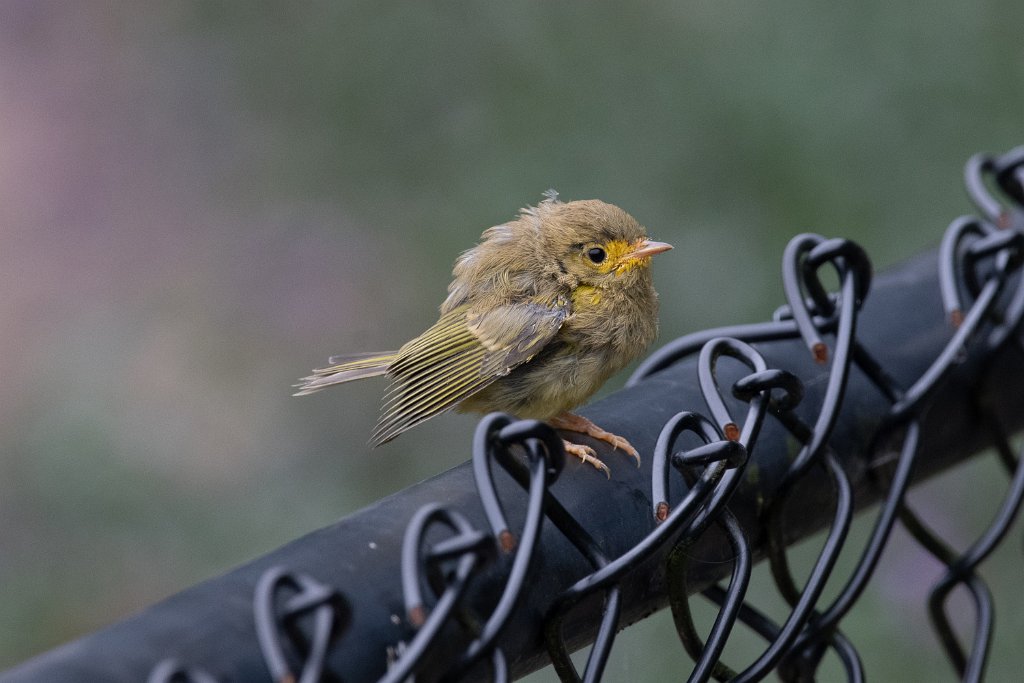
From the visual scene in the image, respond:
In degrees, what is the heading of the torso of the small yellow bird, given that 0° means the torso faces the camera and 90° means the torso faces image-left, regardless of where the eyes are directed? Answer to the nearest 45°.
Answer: approximately 270°
